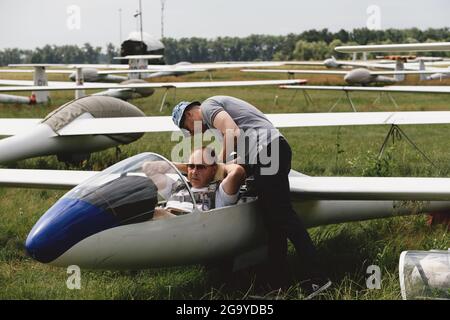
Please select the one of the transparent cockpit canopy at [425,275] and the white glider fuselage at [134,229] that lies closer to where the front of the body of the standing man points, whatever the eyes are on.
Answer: the white glider fuselage

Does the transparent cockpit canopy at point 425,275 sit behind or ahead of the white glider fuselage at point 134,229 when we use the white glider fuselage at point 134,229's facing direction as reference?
behind

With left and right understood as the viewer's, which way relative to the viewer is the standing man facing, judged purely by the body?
facing to the left of the viewer

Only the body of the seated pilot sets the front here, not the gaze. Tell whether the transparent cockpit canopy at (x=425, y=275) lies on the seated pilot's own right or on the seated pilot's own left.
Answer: on the seated pilot's own left

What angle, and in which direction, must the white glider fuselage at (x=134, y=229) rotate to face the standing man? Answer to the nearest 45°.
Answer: approximately 180°
